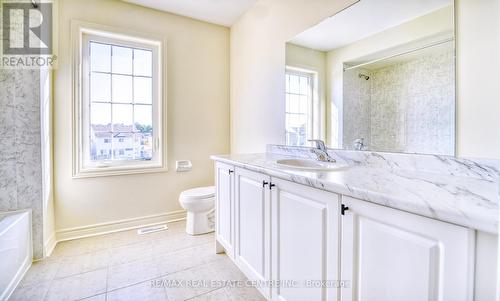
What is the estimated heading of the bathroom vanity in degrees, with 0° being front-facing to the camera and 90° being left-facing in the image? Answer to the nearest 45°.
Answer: approximately 45°

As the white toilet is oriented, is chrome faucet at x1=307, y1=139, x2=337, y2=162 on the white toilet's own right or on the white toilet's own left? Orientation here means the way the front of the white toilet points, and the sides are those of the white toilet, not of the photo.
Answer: on the white toilet's own left

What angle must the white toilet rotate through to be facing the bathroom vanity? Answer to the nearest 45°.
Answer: approximately 90° to its left

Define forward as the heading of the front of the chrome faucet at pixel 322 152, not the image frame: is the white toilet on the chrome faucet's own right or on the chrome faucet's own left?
on the chrome faucet's own right

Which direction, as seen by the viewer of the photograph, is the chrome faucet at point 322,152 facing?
facing the viewer and to the left of the viewer
